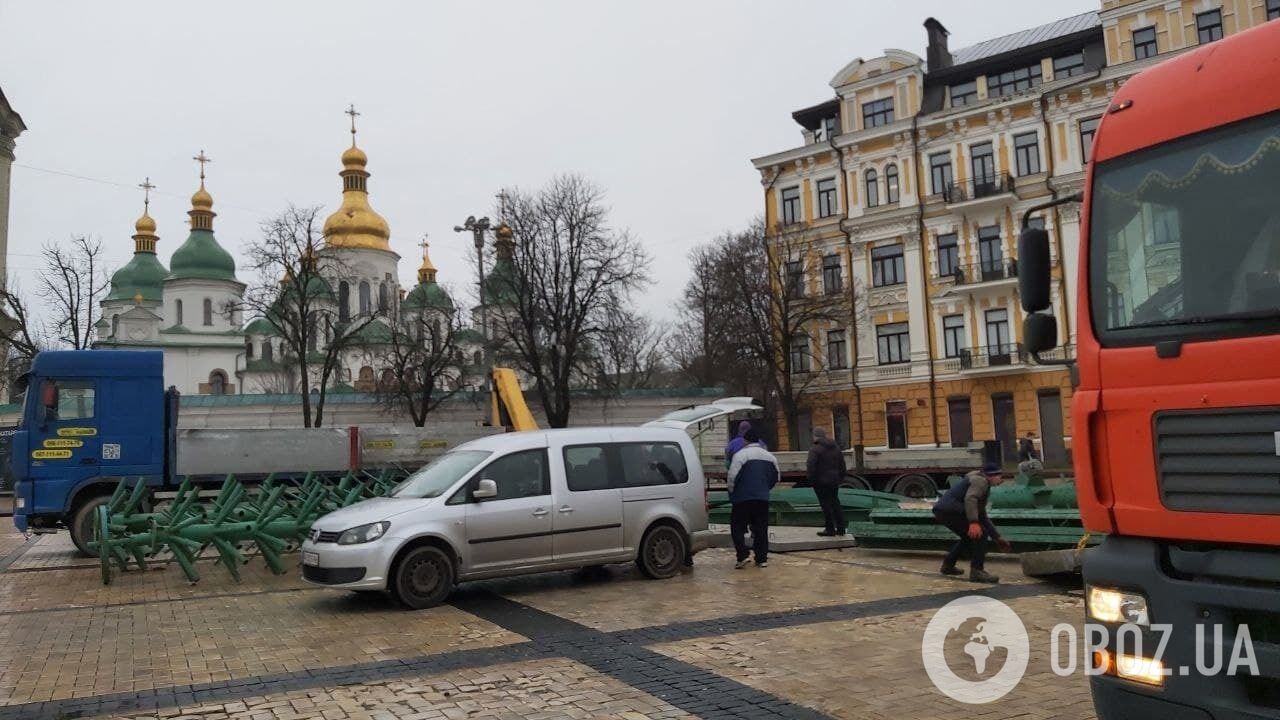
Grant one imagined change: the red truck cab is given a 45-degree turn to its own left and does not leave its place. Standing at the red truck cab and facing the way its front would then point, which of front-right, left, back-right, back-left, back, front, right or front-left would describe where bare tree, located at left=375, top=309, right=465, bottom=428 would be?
back-right

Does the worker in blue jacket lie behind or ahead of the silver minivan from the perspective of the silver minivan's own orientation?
behind

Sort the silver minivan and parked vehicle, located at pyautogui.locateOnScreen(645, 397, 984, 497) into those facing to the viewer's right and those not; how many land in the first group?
0

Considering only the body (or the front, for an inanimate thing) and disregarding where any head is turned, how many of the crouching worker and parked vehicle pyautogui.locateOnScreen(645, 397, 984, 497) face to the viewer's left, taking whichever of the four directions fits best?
1

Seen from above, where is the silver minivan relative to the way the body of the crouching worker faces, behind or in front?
behind

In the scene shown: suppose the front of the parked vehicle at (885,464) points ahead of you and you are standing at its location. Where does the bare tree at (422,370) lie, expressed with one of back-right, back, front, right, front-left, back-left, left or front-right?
front-right

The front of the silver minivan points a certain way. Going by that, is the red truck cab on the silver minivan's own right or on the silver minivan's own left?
on the silver minivan's own left

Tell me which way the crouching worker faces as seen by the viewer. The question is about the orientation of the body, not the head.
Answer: to the viewer's right

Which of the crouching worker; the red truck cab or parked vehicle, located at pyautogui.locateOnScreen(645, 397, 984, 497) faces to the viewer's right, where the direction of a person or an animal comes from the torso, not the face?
the crouching worker

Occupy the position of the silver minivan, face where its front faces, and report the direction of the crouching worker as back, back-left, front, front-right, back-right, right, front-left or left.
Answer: back-left

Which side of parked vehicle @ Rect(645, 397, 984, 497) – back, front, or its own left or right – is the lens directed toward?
left

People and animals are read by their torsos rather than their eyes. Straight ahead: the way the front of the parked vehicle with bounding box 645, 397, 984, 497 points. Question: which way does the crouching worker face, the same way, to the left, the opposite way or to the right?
the opposite way

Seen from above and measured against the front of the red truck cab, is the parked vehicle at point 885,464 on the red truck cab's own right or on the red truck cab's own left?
on the red truck cab's own right

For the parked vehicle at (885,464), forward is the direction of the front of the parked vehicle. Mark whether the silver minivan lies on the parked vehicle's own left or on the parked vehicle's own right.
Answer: on the parked vehicle's own left

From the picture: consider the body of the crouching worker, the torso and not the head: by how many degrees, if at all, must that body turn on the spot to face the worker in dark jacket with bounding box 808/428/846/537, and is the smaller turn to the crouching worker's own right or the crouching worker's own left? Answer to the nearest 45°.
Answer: approximately 135° to the crouching worker's own left

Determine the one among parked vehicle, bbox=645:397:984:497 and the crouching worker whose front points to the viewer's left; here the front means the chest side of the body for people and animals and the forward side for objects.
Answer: the parked vehicle
